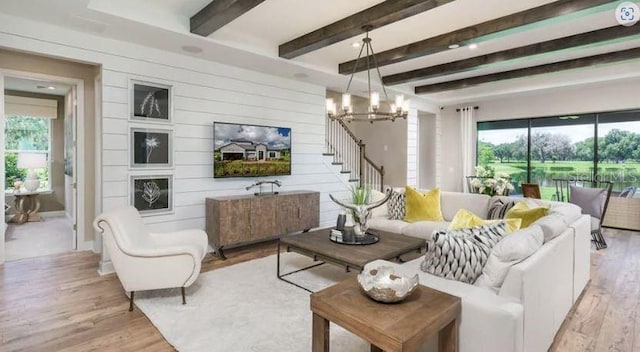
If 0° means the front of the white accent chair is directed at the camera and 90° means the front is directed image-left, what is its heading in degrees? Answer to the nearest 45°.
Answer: approximately 270°

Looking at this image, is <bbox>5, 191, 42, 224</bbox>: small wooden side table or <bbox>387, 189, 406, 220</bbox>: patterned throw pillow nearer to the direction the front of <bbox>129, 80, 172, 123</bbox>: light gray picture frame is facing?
the patterned throw pillow

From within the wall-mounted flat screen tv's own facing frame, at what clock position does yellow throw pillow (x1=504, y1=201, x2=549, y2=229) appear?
The yellow throw pillow is roughly at 12 o'clock from the wall-mounted flat screen tv.

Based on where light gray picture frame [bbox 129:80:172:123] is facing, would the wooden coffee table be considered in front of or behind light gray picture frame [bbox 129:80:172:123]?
in front

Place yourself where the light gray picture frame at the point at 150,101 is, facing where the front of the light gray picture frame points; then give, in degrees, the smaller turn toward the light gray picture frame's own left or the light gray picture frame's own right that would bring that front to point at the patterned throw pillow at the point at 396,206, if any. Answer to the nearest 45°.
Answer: approximately 45° to the light gray picture frame's own left

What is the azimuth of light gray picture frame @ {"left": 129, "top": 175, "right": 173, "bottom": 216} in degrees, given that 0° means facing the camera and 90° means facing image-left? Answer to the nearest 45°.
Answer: approximately 315°

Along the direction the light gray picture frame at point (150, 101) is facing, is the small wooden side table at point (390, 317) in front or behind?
in front

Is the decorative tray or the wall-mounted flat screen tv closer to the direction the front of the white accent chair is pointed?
the decorative tray

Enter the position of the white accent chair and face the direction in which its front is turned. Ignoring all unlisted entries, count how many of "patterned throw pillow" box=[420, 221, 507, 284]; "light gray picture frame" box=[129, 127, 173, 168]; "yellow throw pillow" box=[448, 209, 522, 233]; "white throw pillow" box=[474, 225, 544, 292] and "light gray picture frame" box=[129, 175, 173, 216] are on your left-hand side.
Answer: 2

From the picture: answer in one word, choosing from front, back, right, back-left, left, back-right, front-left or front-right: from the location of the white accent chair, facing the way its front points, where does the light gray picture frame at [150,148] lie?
left

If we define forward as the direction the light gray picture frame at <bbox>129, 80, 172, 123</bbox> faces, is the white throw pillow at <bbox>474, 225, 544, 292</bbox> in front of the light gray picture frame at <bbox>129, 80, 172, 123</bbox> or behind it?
in front

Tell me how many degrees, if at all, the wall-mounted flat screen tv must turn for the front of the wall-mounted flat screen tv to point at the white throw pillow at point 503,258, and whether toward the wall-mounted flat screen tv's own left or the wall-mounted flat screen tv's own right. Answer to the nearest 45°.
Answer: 0° — it already faces it

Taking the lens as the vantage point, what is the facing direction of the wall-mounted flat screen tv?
facing the viewer and to the right of the viewer

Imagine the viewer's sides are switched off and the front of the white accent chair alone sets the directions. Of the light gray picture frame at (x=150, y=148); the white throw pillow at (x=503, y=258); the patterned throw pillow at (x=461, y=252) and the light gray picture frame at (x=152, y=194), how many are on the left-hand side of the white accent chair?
2
